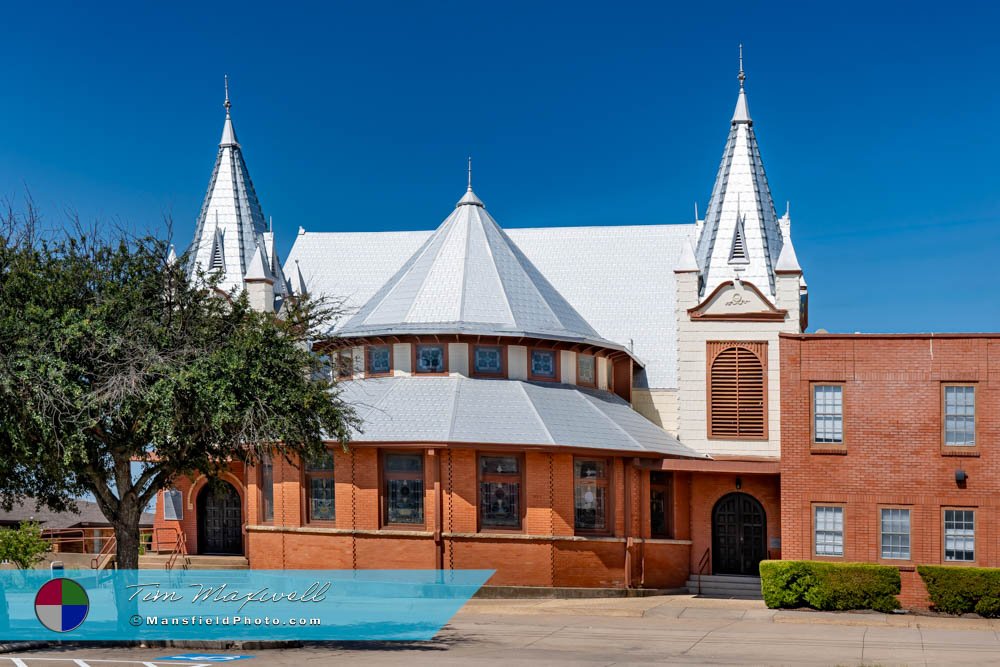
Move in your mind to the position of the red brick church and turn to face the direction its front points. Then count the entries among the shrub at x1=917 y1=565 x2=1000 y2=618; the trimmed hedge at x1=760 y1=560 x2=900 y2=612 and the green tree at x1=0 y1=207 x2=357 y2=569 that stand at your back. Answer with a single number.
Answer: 0

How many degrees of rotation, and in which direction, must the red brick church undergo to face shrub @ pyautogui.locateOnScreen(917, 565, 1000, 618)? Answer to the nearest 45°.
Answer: approximately 45° to its left

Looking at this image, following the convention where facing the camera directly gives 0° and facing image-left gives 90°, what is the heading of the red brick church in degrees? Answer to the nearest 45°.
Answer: approximately 0°

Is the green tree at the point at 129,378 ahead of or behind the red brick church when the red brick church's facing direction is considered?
ahead

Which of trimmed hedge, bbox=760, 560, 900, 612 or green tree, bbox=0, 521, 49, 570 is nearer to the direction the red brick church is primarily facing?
the trimmed hedge

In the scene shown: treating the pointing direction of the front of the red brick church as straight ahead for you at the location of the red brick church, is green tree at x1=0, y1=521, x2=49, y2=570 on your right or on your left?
on your right
